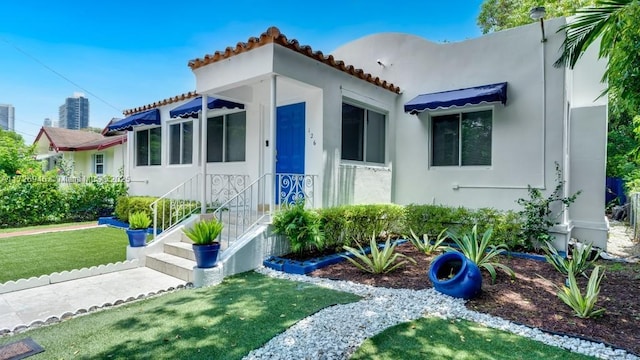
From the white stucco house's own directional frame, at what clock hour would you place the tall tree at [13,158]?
The tall tree is roughly at 2 o'clock from the white stucco house.

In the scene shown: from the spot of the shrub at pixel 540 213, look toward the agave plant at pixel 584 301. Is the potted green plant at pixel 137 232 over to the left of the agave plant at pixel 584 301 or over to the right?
right

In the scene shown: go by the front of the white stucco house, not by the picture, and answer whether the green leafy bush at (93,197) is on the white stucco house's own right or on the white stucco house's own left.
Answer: on the white stucco house's own right

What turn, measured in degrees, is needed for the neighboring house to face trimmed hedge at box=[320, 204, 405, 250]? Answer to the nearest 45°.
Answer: approximately 45° to its left

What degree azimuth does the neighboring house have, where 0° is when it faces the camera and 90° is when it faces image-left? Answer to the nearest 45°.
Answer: approximately 45°

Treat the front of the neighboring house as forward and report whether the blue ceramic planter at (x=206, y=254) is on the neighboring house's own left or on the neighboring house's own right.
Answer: on the neighboring house's own left

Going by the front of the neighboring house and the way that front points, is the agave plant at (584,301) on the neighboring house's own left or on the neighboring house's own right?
on the neighboring house's own left

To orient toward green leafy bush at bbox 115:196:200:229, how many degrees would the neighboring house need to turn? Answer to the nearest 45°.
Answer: approximately 45° to its left

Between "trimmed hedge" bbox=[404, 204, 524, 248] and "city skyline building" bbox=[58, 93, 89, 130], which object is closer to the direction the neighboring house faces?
the trimmed hedge

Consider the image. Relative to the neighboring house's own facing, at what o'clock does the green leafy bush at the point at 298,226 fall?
The green leafy bush is roughly at 10 o'clock from the neighboring house.

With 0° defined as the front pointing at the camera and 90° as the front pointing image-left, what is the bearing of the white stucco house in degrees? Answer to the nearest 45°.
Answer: approximately 45°
